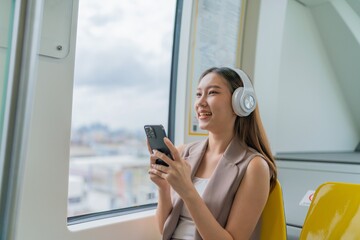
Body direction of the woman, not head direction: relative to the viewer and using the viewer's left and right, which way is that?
facing the viewer and to the left of the viewer

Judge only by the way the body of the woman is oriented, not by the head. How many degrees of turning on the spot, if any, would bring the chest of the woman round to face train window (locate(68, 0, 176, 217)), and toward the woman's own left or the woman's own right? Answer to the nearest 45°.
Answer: approximately 90° to the woman's own right
